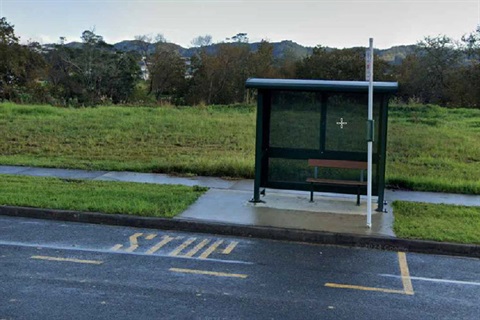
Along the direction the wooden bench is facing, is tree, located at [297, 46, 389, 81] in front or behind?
behind

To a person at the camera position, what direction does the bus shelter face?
facing the viewer

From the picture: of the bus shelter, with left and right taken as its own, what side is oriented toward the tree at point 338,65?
back

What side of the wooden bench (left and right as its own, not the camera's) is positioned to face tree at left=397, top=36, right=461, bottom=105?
back

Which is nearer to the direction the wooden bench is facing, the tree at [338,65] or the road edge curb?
the road edge curb

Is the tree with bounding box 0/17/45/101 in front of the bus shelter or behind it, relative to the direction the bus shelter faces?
behind

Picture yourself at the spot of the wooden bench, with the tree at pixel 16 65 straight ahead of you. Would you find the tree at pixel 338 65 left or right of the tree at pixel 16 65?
right

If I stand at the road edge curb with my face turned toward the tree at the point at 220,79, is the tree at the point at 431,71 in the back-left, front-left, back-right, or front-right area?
front-right

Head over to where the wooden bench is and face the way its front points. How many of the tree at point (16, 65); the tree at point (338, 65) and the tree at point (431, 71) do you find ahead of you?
0

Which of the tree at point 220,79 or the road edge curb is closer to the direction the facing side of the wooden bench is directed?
the road edge curb
